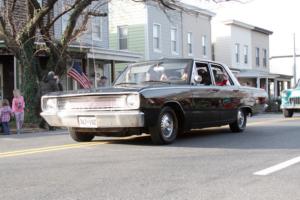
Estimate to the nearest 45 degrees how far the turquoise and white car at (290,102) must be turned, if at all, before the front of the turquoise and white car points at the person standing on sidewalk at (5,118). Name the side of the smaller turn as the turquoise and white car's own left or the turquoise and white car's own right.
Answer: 0° — it already faces them

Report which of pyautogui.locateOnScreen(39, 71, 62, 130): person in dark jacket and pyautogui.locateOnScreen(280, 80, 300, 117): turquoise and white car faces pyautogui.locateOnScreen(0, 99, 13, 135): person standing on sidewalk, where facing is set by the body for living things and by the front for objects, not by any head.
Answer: the turquoise and white car

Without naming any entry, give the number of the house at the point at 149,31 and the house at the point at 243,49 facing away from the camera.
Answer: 0

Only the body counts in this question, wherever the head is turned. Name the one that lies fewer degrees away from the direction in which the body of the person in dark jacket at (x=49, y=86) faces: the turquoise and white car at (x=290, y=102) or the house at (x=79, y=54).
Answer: the turquoise and white car

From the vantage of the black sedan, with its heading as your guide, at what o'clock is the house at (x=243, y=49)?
The house is roughly at 5 o'clock from the black sedan.

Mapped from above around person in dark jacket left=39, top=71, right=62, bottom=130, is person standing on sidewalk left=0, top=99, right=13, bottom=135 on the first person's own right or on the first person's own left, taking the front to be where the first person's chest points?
on the first person's own right

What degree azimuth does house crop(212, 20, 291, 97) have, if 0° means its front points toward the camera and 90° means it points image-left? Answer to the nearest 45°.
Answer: approximately 315°

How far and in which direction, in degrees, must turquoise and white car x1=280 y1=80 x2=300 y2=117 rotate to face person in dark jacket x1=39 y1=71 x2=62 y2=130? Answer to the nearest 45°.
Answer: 0° — it already faces them

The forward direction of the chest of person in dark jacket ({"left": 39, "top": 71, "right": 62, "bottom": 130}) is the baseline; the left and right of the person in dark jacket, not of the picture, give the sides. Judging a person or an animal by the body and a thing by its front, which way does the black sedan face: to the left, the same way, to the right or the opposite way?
to the right

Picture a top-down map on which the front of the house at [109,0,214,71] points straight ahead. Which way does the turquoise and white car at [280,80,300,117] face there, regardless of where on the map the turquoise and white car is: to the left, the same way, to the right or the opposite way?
to the right

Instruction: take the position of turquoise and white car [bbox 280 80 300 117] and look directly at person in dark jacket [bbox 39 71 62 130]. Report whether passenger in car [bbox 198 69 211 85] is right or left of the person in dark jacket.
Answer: left

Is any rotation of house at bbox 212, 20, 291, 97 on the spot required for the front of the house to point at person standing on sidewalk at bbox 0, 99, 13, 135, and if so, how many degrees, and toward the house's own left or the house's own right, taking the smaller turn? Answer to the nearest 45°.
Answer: approximately 45° to the house's own right

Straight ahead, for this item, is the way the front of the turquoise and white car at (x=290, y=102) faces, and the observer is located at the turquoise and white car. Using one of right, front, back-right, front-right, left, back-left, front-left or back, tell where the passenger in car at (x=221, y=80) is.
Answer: front-left

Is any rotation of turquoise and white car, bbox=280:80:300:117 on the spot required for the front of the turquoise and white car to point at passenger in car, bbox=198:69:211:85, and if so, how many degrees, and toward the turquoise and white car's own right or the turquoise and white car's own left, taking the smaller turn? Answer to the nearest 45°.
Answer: approximately 45° to the turquoise and white car's own left

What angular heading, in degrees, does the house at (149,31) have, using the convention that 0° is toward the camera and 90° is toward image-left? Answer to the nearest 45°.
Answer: approximately 315°
